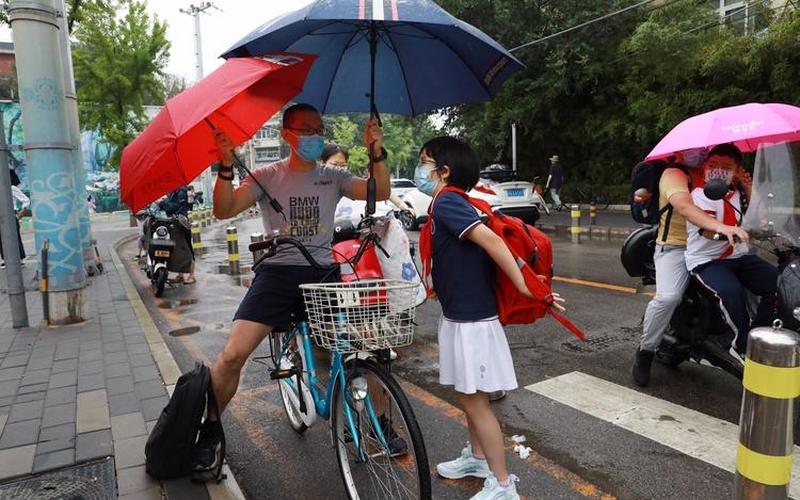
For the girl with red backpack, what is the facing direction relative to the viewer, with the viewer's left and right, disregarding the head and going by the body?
facing to the left of the viewer

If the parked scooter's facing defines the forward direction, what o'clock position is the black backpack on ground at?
The black backpack on ground is roughly at 12 o'clock from the parked scooter.

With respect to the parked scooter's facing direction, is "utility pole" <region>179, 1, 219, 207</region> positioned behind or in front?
behind

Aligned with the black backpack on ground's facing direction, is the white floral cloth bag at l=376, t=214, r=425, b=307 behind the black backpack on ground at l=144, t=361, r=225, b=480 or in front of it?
behind

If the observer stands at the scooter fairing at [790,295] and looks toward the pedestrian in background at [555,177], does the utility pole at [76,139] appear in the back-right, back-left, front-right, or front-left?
front-left

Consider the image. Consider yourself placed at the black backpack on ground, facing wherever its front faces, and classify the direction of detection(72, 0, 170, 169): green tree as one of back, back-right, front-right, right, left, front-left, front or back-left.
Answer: right

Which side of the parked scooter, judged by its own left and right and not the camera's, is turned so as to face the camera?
front

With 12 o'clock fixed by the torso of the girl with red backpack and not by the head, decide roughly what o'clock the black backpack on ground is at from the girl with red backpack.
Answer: The black backpack on ground is roughly at 12 o'clock from the girl with red backpack.

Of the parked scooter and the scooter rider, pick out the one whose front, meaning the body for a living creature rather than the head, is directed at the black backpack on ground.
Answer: the parked scooter

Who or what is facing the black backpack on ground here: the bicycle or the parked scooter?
the parked scooter

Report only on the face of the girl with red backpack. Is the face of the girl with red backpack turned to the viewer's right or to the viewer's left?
to the viewer's left
